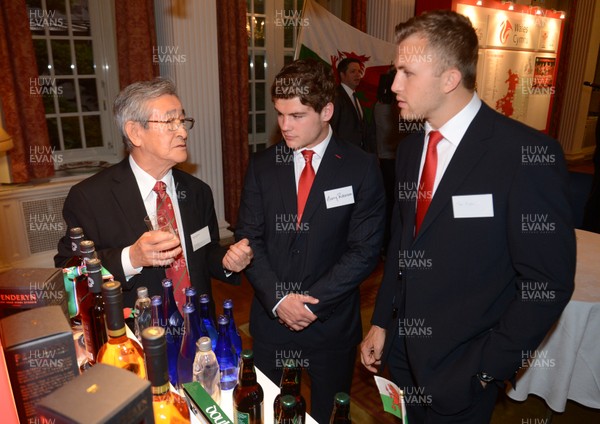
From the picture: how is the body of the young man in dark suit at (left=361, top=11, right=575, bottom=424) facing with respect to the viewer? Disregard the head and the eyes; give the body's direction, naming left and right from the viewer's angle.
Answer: facing the viewer and to the left of the viewer

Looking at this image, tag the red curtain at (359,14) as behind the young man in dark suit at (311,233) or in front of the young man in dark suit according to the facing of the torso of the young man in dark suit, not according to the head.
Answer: behind

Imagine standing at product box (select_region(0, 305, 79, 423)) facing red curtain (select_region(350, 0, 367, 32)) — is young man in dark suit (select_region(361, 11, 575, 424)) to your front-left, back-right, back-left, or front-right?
front-right

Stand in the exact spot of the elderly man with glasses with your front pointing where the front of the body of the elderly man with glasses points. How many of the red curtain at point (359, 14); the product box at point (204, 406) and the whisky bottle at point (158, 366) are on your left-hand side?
1

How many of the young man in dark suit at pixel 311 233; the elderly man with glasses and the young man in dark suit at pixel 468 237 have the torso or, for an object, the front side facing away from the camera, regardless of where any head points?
0

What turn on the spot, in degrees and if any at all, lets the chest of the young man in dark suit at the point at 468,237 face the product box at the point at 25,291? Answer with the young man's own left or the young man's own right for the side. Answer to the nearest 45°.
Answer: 0° — they already face it

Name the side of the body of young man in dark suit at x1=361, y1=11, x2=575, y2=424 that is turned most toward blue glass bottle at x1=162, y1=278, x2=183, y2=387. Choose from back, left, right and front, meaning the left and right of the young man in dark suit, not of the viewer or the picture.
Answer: front

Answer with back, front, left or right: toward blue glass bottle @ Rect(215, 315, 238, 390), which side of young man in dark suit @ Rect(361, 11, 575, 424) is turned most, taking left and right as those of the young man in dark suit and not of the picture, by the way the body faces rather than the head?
front

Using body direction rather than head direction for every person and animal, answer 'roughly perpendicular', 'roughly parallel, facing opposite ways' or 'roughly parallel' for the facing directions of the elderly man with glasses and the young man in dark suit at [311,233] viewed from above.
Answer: roughly perpendicular

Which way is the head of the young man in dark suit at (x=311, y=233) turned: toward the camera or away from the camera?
toward the camera

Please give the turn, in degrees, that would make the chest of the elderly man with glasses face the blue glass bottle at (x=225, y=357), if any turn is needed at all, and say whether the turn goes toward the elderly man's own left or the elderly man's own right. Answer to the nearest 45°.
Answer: approximately 45° to the elderly man's own right

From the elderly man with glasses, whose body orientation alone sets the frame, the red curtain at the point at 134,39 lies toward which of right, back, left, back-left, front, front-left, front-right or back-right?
back-left

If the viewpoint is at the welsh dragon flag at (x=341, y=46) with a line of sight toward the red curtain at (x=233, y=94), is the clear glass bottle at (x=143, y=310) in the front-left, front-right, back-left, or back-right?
front-left

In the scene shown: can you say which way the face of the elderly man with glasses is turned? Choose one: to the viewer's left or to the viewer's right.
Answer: to the viewer's right
